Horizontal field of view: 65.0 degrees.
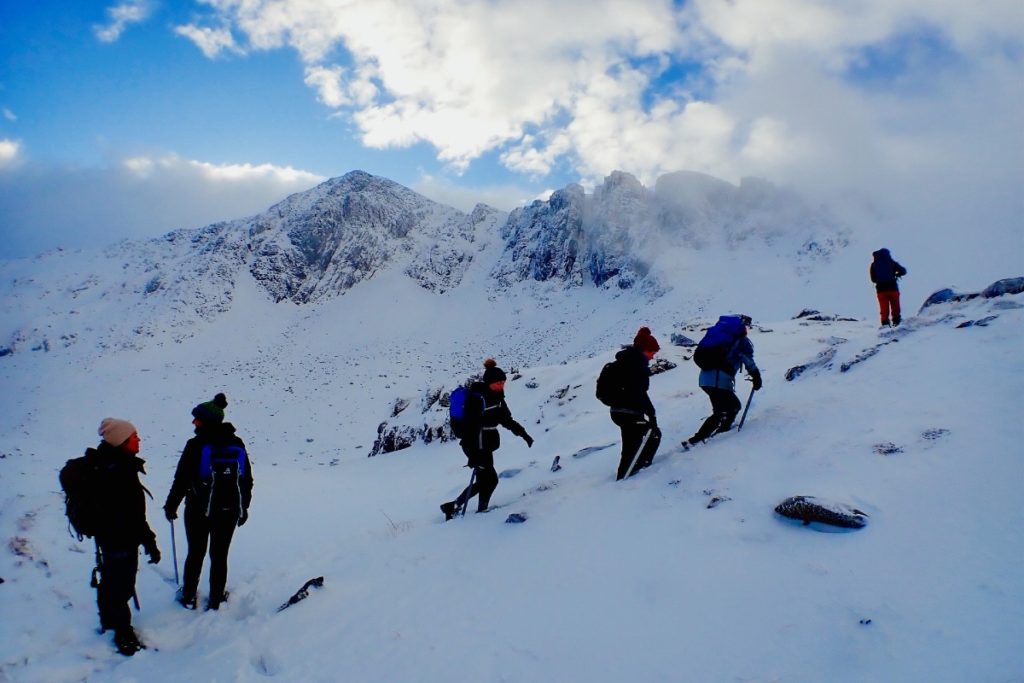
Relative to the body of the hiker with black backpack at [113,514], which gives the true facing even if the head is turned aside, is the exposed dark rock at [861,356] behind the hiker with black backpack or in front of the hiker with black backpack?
in front

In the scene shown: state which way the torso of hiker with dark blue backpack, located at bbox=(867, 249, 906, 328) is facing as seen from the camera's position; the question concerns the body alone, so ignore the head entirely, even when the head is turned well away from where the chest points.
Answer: away from the camera

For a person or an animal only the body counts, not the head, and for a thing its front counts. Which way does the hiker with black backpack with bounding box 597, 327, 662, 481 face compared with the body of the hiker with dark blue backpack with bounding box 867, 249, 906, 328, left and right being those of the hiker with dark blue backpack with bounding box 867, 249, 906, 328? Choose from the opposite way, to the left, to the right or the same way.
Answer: to the right

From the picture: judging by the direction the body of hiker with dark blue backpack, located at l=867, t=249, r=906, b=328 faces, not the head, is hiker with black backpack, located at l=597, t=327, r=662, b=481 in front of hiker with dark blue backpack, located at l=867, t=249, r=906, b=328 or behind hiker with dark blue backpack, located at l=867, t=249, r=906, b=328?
behind

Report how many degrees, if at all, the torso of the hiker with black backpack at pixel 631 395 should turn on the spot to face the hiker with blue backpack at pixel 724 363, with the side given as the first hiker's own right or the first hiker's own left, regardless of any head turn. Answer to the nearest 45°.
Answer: approximately 45° to the first hiker's own left

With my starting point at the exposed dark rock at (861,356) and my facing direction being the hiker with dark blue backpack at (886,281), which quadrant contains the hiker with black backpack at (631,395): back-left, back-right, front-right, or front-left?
back-left

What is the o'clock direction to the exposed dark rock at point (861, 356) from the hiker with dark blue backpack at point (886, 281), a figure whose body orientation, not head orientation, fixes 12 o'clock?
The exposed dark rock is roughly at 6 o'clock from the hiker with dark blue backpack.

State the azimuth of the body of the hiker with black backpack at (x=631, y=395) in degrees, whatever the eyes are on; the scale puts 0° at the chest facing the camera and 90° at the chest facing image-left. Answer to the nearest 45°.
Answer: approximately 270°

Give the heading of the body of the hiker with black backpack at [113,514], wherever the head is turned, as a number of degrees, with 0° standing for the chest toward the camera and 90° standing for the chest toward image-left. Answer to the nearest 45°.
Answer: approximately 270°

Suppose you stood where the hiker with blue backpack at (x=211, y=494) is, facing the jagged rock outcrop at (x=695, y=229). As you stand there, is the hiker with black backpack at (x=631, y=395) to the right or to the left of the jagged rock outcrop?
right

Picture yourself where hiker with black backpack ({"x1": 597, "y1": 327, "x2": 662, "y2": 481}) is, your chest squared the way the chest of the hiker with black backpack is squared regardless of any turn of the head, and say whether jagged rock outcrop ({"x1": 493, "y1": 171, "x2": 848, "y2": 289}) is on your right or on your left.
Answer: on your left
